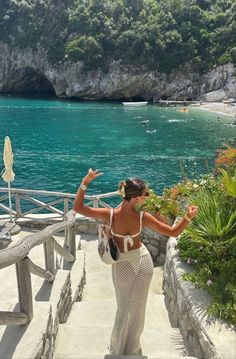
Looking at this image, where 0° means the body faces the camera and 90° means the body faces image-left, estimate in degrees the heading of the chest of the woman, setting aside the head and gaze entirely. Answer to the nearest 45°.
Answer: approximately 180°

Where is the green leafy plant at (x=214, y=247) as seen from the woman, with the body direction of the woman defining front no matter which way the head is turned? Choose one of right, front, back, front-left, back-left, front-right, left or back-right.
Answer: front-right

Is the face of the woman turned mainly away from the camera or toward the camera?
away from the camera

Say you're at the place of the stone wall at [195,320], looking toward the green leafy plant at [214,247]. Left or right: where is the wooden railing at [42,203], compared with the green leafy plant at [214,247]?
left

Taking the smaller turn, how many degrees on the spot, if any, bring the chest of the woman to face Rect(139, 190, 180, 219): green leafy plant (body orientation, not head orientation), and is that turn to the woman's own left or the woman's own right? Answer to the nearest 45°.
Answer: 0° — they already face it

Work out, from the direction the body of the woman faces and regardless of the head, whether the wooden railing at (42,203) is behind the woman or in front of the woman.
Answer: in front
